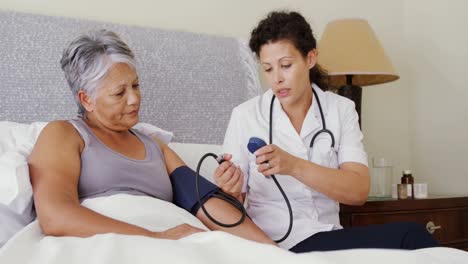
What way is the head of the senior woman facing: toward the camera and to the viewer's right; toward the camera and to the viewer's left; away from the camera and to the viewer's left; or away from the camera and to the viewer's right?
toward the camera and to the viewer's right

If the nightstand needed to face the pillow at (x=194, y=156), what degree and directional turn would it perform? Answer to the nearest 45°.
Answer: approximately 90° to its right

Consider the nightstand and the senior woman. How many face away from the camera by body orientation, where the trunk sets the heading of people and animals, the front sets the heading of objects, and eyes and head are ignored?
0

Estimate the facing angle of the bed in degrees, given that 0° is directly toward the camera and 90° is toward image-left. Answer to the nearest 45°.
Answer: approximately 315°

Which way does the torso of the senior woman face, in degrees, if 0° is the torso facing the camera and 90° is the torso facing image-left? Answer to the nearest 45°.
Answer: approximately 315°

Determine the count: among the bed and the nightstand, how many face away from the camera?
0

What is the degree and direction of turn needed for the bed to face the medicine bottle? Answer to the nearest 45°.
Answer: approximately 90° to its left

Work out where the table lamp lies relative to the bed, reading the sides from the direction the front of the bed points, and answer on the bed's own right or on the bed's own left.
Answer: on the bed's own left

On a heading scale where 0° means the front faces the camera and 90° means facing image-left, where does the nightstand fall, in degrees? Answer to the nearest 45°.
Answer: approximately 315°

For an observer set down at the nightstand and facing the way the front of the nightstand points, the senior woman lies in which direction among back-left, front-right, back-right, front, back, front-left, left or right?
right
